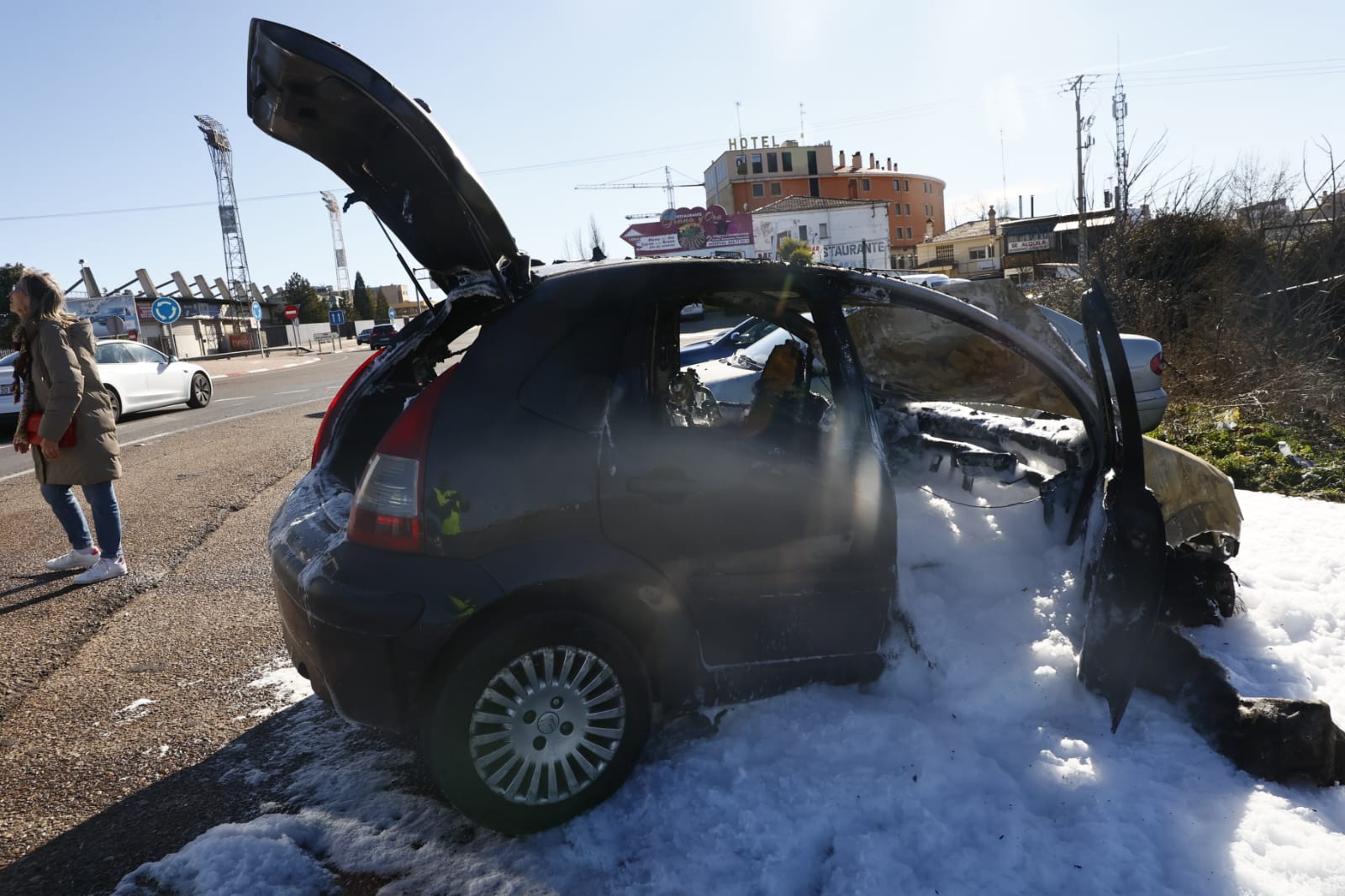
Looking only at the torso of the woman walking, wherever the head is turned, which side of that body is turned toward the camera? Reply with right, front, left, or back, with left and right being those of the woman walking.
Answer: left

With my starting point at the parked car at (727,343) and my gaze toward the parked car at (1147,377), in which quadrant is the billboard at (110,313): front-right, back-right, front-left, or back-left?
back-left

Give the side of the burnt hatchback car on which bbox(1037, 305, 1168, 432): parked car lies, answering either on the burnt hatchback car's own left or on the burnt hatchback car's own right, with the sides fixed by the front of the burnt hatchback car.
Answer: on the burnt hatchback car's own left

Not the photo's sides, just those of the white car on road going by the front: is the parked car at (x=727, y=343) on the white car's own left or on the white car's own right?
on the white car's own right

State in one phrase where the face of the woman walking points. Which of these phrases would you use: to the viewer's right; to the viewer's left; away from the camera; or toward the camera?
to the viewer's left

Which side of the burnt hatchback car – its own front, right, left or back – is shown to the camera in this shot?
right

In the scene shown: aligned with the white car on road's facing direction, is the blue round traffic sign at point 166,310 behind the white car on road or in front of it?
in front

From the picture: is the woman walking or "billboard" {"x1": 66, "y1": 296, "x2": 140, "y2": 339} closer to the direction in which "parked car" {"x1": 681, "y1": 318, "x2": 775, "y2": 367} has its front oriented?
the woman walking

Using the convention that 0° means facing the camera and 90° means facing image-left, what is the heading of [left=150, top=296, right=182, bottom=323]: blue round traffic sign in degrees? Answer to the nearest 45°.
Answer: approximately 0°
